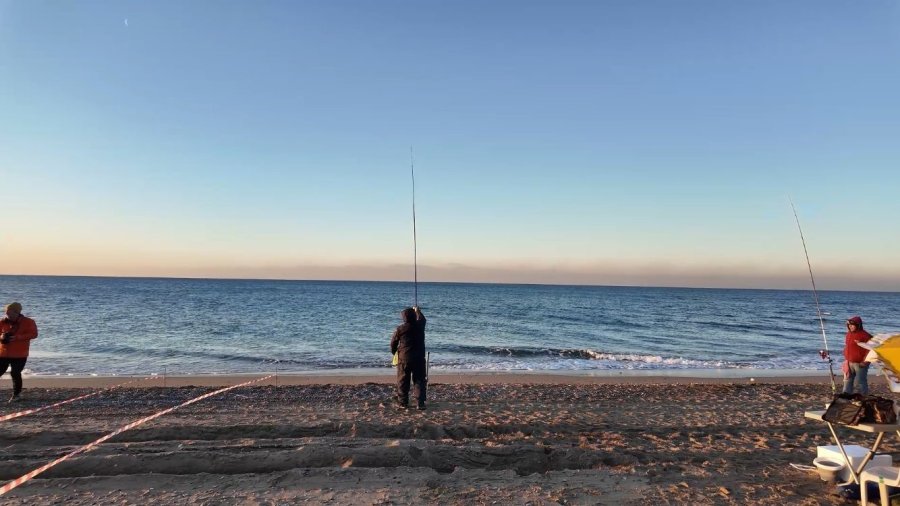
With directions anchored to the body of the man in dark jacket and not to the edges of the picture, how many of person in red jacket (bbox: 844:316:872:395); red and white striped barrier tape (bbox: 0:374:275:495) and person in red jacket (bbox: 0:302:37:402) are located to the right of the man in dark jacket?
1

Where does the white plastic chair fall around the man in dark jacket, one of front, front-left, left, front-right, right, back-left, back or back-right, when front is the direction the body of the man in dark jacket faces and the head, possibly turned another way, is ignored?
back-right

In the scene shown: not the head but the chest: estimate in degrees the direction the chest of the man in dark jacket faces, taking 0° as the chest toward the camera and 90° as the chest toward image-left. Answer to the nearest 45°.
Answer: approximately 180°

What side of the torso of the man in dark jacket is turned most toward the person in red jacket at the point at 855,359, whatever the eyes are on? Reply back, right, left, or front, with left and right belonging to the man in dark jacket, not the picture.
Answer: right

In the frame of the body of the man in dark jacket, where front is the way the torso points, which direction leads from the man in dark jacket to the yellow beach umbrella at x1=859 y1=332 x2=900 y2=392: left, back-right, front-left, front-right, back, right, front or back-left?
back-right

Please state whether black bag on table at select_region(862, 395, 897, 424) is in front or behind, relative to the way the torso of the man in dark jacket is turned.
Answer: behind

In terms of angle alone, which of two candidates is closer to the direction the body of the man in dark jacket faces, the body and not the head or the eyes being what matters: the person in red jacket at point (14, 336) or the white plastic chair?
the person in red jacket

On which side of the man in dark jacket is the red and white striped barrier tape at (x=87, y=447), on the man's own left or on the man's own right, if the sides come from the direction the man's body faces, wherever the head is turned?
on the man's own left

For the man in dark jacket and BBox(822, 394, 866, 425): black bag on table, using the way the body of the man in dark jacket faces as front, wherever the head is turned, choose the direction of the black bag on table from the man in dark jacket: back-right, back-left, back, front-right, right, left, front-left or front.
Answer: back-right

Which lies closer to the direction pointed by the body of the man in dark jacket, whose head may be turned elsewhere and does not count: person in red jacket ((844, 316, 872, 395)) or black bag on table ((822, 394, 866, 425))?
the person in red jacket

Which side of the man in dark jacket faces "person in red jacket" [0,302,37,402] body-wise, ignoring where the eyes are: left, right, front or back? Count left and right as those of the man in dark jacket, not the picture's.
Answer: left
